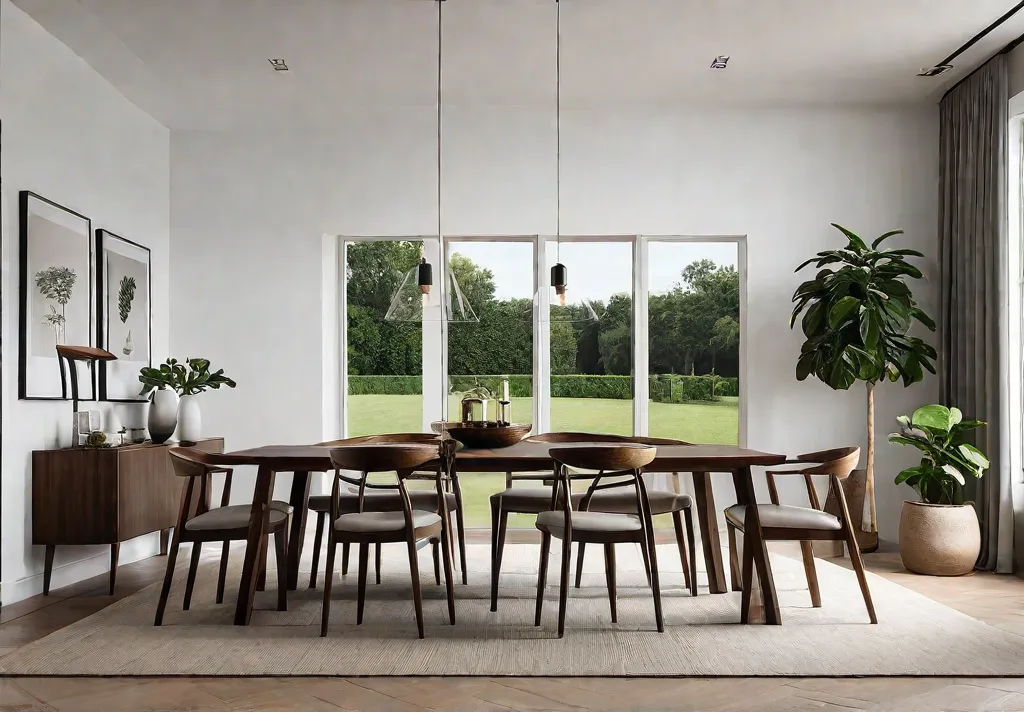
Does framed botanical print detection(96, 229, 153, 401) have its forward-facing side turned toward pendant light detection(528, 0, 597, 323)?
yes

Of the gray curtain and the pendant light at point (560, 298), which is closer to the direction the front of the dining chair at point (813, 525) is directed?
the pendant light

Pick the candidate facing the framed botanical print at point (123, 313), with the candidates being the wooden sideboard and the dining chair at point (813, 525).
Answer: the dining chair

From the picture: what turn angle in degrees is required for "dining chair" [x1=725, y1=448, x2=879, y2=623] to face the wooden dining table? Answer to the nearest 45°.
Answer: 0° — it already faces it

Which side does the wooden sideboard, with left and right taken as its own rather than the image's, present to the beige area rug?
front

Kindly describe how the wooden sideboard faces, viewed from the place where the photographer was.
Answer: facing the viewer and to the right of the viewer

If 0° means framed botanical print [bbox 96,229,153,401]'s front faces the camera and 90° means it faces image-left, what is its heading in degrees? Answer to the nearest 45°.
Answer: approximately 315°

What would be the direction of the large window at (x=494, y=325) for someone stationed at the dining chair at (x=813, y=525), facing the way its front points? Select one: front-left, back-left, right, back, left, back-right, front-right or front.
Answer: front-right

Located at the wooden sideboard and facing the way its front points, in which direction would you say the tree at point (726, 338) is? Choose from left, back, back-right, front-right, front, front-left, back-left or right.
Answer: front-left

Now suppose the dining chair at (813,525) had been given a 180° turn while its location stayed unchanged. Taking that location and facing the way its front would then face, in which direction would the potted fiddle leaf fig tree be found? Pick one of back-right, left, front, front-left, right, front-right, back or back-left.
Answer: left

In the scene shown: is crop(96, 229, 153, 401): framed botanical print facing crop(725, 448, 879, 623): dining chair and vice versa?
yes

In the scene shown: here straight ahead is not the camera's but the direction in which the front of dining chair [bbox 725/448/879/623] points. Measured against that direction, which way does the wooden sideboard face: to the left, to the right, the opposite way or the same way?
the opposite way

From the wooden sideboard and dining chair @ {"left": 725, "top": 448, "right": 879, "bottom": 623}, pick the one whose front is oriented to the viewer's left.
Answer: the dining chair

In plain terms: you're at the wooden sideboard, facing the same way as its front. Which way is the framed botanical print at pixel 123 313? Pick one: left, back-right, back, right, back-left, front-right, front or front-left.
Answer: back-left

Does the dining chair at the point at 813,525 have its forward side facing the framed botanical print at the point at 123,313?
yes

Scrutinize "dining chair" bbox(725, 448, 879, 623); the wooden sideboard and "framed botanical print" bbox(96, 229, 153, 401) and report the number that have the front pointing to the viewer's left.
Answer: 1

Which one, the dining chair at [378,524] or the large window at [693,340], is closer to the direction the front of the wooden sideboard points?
the dining chair

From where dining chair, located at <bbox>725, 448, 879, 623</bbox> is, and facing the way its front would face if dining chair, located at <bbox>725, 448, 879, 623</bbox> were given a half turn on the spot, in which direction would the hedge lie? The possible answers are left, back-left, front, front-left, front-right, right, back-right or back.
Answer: back-left

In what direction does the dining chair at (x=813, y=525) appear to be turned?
to the viewer's left

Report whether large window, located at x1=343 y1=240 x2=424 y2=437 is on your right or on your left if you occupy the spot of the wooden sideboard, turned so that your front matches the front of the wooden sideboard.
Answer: on your left
